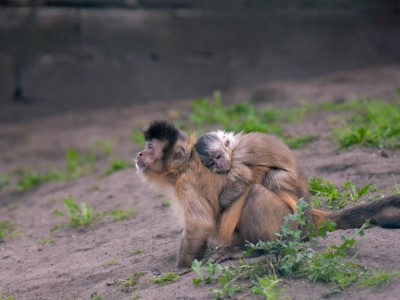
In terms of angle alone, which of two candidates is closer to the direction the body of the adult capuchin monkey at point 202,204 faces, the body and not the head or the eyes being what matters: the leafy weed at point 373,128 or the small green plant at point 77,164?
the small green plant

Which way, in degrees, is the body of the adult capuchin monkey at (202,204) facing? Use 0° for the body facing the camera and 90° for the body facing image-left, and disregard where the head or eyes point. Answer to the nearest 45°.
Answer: approximately 90°

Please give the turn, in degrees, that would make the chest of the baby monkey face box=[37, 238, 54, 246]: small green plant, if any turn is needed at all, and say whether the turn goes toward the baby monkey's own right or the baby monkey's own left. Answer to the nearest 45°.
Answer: approximately 45° to the baby monkey's own right

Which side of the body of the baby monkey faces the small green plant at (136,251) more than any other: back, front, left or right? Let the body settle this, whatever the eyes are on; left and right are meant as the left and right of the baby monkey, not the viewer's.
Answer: front

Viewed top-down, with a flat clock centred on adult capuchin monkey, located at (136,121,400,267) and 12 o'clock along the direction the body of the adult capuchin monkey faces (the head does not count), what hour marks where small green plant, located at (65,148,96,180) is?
The small green plant is roughly at 2 o'clock from the adult capuchin monkey.

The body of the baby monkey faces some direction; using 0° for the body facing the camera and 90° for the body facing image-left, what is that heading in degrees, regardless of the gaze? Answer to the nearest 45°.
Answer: approximately 90°

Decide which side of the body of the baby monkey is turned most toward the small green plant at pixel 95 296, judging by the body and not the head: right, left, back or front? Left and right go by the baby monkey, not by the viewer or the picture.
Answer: front
